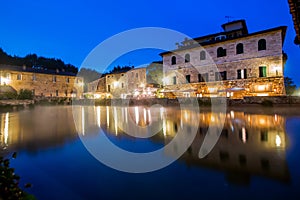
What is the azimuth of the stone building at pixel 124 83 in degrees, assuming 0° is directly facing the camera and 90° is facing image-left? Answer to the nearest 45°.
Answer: approximately 45°

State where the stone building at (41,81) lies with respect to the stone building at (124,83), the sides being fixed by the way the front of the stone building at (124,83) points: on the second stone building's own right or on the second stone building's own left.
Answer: on the second stone building's own right

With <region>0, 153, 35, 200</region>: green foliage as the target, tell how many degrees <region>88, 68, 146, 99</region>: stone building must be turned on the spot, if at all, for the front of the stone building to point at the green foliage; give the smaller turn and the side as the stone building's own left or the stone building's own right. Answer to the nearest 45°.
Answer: approximately 45° to the stone building's own left

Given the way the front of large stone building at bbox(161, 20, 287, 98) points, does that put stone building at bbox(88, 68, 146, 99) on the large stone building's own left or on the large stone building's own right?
on the large stone building's own right

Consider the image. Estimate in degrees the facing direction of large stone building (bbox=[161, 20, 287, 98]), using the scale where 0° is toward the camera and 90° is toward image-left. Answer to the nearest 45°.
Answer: approximately 45°

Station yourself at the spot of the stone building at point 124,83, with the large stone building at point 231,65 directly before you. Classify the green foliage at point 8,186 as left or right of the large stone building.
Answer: right

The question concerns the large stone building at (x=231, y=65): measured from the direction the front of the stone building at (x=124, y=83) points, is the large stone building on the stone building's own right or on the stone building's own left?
on the stone building's own left
